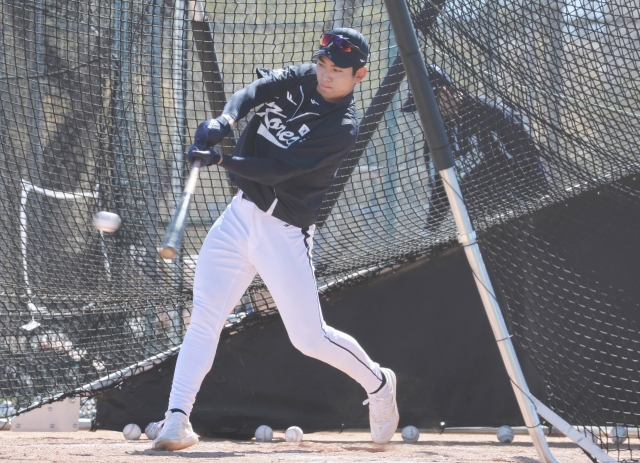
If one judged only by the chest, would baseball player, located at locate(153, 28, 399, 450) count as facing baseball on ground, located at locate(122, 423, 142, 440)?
no

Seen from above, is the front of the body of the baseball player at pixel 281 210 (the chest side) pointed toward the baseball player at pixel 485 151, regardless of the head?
no

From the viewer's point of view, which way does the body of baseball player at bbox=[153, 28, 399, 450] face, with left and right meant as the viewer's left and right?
facing the viewer and to the left of the viewer

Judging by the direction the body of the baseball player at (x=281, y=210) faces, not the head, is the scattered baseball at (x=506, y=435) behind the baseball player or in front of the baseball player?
behind

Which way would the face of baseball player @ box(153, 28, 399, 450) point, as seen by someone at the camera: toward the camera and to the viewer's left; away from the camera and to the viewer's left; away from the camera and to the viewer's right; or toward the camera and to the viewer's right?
toward the camera and to the viewer's left

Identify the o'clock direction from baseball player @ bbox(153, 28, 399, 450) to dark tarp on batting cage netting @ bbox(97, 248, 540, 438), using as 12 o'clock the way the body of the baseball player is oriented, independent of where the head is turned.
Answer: The dark tarp on batting cage netting is roughly at 5 o'clock from the baseball player.

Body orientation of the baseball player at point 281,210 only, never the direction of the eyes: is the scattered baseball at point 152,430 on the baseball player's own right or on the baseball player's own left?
on the baseball player's own right

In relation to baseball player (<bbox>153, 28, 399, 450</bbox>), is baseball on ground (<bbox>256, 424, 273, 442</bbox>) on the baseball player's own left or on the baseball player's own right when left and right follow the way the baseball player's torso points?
on the baseball player's own right

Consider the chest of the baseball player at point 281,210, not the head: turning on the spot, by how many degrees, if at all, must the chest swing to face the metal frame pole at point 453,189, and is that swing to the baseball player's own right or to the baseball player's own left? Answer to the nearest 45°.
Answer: approximately 90° to the baseball player's own left

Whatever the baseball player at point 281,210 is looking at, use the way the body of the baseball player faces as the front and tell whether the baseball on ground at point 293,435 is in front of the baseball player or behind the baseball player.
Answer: behind

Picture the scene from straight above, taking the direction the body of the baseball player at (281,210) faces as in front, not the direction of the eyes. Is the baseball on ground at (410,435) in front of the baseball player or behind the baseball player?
behind
